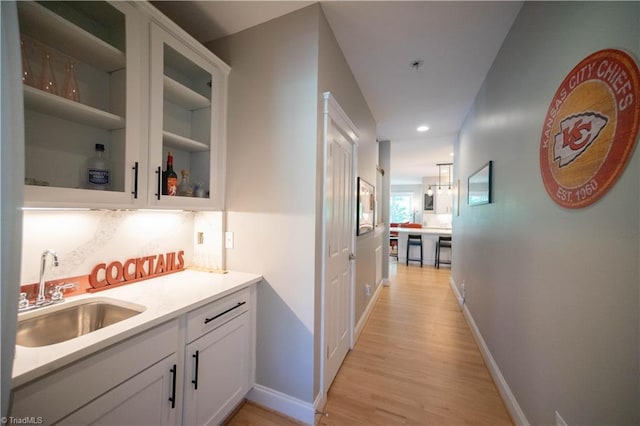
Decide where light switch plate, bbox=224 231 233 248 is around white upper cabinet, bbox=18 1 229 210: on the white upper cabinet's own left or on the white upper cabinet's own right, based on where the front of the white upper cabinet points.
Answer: on the white upper cabinet's own left

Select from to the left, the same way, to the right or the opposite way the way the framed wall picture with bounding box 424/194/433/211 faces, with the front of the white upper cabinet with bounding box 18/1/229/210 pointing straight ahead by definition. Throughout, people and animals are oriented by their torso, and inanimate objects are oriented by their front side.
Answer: to the right

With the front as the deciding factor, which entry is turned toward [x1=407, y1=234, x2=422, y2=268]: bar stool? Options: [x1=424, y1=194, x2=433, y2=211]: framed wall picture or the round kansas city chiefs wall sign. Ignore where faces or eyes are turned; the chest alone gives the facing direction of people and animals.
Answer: the framed wall picture

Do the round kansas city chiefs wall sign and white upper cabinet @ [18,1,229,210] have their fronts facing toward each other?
yes

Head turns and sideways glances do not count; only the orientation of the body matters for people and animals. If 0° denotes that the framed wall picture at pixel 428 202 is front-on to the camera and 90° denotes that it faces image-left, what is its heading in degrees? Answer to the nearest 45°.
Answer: approximately 0°

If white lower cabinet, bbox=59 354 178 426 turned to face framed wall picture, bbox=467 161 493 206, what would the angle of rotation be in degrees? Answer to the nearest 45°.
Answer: approximately 45° to its left

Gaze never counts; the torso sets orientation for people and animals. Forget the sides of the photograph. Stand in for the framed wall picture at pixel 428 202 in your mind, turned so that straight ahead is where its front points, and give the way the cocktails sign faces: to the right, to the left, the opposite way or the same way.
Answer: to the left

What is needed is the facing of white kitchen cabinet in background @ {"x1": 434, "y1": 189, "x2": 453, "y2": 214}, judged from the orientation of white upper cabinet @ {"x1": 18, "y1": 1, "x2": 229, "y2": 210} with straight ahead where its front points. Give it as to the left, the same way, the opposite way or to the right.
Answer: to the right

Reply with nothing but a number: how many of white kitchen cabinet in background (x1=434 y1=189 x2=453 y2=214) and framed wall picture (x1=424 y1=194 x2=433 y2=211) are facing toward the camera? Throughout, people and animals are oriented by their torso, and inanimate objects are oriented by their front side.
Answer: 2

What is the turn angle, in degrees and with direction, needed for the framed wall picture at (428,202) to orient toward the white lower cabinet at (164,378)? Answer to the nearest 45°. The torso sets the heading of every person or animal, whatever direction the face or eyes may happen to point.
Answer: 0° — it already faces it

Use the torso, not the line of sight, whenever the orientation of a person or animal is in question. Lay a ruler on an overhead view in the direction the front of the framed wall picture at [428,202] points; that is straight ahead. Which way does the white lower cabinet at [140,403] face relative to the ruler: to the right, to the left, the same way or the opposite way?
to the left
